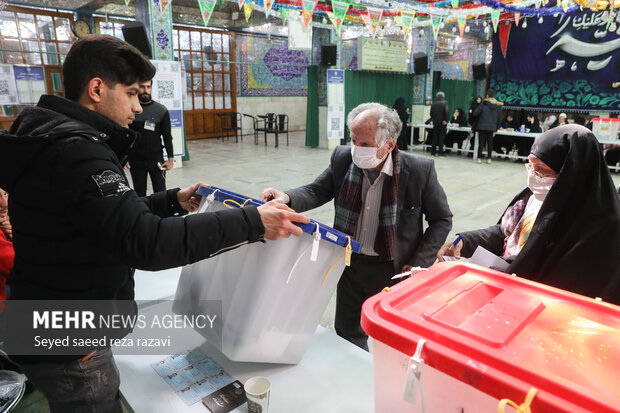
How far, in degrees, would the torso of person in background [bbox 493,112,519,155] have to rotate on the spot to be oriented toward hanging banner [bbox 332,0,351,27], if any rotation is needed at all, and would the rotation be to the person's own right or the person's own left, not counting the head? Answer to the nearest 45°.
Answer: approximately 45° to the person's own right

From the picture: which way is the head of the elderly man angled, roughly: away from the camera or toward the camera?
toward the camera

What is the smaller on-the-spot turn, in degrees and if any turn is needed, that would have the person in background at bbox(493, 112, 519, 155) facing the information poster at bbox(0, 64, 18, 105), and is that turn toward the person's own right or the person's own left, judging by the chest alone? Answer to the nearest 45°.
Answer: approximately 45° to the person's own right

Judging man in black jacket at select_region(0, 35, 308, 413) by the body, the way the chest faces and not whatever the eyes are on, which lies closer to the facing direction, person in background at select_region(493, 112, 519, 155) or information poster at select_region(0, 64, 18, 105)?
the person in background

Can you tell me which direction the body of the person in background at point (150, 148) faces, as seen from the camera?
toward the camera

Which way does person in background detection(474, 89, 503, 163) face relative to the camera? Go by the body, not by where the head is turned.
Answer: away from the camera

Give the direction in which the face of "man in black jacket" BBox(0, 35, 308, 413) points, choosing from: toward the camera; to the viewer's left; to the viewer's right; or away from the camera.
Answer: to the viewer's right

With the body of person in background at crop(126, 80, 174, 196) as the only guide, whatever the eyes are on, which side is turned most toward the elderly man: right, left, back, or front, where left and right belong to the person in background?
front

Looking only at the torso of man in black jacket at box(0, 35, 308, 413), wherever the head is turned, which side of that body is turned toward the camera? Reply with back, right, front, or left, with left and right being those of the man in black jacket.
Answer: right

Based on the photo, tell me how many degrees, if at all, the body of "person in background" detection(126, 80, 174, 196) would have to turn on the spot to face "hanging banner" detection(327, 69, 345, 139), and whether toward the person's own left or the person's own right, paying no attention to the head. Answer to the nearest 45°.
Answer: approximately 135° to the person's own left

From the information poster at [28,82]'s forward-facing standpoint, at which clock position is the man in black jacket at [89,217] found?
The man in black jacket is roughly at 12 o'clock from the information poster.

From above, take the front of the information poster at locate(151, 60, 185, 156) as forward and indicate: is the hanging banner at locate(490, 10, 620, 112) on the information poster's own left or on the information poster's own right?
on the information poster's own left

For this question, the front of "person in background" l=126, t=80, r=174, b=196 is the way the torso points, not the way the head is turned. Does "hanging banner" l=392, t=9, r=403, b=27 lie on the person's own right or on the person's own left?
on the person's own left

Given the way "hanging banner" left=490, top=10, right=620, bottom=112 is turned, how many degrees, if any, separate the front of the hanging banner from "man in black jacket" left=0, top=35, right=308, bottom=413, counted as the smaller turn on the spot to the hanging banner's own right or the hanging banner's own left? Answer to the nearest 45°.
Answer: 0° — it already faces them

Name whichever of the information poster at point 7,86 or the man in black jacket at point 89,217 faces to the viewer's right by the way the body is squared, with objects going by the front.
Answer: the man in black jacket

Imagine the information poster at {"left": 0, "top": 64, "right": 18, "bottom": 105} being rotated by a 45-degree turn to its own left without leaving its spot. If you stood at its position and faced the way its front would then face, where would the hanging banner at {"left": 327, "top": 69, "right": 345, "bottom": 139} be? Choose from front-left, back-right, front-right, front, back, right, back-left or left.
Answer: front-left

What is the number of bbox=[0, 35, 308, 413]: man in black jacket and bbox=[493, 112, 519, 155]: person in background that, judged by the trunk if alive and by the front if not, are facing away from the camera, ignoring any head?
0

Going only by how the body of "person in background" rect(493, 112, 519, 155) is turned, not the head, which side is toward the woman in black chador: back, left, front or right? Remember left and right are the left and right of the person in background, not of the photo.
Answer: front

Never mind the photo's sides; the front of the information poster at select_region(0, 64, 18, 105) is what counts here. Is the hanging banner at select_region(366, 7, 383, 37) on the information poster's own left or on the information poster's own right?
on the information poster's own left

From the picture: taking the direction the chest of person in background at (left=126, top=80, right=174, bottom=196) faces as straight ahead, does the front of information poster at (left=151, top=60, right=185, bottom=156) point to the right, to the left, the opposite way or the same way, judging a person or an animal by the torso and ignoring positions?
the same way
